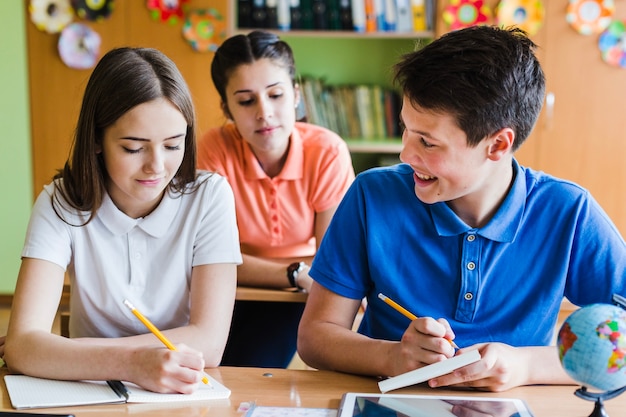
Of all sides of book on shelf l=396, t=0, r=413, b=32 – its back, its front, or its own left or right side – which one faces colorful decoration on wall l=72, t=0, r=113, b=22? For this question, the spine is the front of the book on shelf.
right

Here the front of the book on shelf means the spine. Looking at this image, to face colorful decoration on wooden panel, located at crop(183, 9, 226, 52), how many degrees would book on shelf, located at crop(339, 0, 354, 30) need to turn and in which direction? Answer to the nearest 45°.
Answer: approximately 90° to its right

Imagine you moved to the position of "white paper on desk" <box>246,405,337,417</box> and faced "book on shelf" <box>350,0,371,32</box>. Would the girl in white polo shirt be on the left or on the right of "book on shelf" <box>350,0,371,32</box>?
left

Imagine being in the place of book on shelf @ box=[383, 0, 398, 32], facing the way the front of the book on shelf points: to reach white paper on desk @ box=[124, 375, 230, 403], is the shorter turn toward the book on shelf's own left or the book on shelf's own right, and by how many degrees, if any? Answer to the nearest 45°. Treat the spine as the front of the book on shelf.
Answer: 0° — it already faces it

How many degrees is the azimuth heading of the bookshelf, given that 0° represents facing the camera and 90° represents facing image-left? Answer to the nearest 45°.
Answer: approximately 0°

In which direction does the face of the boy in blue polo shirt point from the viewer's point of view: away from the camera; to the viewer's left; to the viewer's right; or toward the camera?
to the viewer's left
